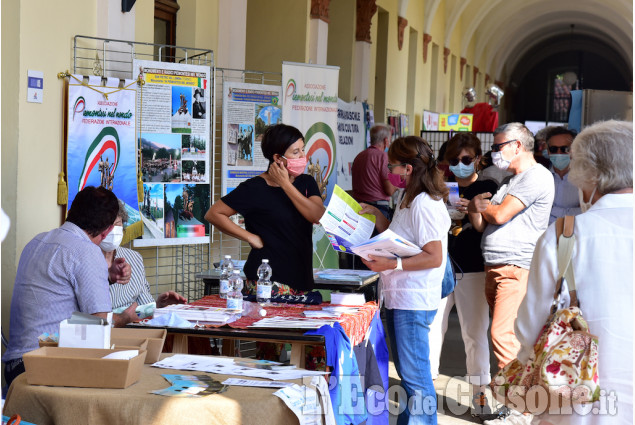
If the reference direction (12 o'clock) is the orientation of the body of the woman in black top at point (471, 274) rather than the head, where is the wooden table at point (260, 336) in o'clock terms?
The wooden table is roughly at 1 o'clock from the woman in black top.

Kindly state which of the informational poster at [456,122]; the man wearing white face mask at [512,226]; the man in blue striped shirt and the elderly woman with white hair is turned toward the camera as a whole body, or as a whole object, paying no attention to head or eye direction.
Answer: the informational poster

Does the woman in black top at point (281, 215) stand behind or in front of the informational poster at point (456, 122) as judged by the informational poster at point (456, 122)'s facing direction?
in front

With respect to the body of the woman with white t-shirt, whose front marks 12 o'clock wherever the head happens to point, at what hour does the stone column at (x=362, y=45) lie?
The stone column is roughly at 3 o'clock from the woman with white t-shirt.

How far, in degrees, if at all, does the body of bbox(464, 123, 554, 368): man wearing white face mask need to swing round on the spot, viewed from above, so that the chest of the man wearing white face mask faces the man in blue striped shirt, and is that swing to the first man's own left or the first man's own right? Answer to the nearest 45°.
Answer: approximately 45° to the first man's own left

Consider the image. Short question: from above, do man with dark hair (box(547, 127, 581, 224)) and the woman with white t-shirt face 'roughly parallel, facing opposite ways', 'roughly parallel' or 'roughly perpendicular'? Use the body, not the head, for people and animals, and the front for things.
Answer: roughly perpendicular

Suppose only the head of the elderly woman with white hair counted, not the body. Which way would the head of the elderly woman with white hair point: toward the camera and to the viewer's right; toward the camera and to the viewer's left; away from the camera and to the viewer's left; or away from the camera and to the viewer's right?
away from the camera and to the viewer's left

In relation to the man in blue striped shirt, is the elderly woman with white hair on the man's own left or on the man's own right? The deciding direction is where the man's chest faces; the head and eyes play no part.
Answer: on the man's own right

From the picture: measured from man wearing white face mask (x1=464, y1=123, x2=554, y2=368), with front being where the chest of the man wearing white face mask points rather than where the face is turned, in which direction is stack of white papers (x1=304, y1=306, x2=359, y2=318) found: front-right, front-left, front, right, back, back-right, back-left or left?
front-left

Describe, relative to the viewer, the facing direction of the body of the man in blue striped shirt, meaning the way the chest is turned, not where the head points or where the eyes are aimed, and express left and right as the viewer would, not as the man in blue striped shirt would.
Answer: facing away from the viewer and to the right of the viewer

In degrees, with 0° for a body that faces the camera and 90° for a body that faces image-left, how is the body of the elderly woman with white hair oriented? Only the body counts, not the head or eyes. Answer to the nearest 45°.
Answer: approximately 135°

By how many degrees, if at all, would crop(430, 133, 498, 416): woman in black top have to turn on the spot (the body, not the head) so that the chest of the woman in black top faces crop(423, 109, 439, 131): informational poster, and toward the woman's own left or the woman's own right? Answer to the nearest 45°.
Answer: approximately 180°

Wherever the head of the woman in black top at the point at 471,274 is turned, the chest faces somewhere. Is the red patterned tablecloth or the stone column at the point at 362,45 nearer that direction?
the red patterned tablecloth

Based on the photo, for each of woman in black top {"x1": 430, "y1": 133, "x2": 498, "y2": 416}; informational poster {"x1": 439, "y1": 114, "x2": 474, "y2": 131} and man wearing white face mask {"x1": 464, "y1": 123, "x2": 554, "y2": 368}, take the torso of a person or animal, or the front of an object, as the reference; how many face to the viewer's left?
1

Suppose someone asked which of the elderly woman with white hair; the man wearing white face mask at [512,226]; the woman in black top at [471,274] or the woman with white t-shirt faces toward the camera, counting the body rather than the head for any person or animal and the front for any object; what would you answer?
the woman in black top

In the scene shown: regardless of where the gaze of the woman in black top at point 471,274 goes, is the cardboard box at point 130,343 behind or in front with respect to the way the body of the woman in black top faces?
in front

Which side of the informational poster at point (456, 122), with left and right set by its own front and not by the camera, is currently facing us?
front

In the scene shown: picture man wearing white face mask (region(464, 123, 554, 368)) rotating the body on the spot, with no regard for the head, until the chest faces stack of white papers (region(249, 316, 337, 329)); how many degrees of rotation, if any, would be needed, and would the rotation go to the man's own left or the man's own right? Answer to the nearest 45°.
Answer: approximately 45° to the man's own left

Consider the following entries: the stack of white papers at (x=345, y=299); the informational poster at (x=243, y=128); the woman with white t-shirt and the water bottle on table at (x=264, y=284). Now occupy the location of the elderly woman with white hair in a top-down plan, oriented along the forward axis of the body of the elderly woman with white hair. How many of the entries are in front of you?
4
